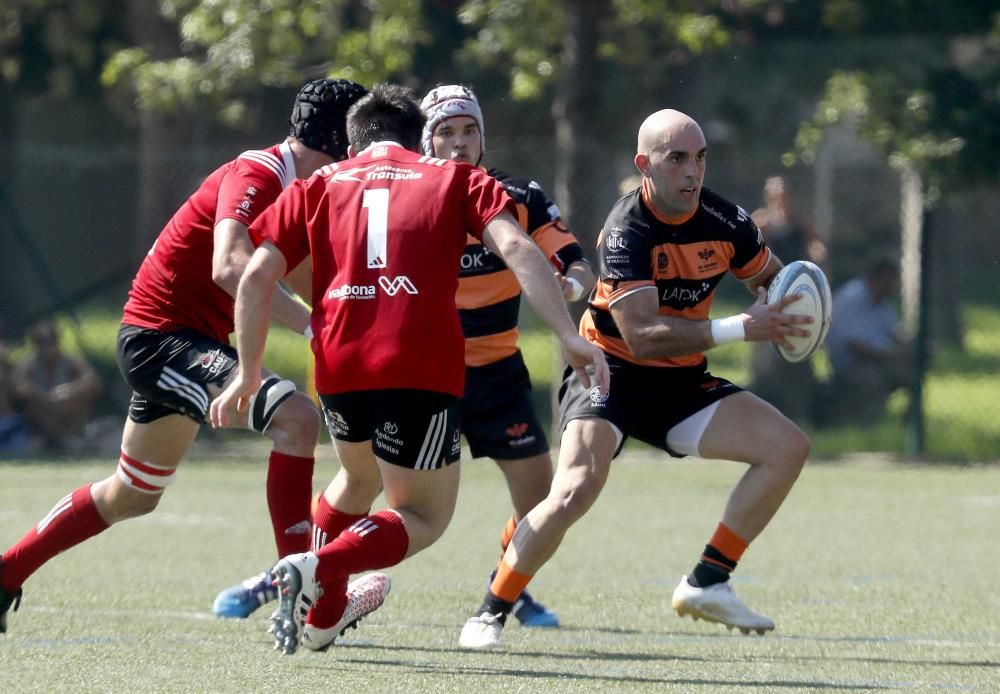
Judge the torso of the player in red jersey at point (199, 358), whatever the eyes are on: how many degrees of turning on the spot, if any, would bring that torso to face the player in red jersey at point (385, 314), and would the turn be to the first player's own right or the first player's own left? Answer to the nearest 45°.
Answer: approximately 45° to the first player's own right

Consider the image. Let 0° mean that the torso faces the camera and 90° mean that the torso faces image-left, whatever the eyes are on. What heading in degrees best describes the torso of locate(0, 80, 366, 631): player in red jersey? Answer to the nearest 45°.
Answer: approximately 270°

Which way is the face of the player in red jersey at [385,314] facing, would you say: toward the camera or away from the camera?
away from the camera
